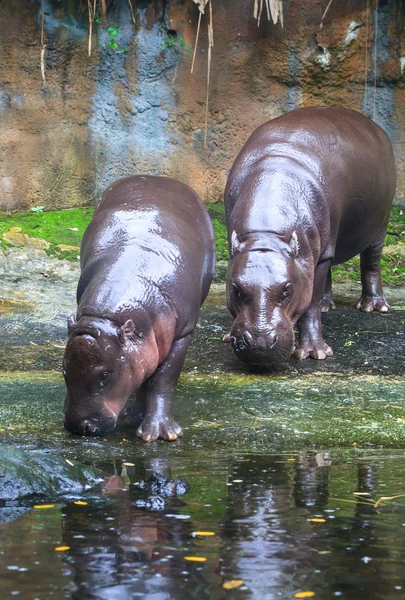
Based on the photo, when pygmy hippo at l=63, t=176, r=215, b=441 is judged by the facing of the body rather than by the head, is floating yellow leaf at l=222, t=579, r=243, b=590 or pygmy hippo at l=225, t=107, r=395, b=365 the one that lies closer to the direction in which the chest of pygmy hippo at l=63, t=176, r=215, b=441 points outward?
the floating yellow leaf

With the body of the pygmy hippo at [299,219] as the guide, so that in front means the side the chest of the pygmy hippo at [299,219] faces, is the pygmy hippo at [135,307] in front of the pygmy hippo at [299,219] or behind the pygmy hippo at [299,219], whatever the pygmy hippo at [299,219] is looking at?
in front

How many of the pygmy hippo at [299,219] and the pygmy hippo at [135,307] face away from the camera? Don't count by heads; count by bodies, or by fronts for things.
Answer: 0

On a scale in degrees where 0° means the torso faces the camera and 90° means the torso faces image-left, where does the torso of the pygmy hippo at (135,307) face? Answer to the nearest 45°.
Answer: approximately 45°

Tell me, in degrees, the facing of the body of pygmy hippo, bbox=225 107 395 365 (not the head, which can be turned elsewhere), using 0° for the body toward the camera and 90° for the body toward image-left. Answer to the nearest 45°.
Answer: approximately 45°

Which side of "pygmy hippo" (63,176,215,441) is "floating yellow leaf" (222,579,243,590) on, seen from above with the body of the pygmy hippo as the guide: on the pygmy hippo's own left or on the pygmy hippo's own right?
on the pygmy hippo's own left

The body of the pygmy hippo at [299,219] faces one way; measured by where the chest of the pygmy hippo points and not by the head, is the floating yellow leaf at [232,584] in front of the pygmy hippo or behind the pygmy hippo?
in front
